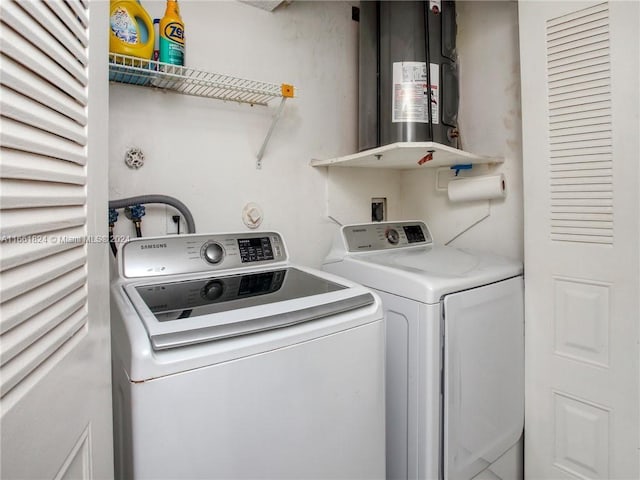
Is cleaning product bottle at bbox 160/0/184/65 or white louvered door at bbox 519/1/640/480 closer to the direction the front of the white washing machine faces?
the white louvered door

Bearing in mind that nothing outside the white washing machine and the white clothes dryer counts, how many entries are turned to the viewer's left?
0

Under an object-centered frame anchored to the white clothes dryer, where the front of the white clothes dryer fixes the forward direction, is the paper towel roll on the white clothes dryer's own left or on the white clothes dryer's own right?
on the white clothes dryer's own left

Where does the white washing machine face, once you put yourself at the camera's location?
facing the viewer and to the right of the viewer

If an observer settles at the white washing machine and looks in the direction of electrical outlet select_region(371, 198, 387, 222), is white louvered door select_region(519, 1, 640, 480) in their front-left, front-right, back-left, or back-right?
front-right

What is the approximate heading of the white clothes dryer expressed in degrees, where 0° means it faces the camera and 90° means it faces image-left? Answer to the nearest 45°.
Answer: approximately 315°
